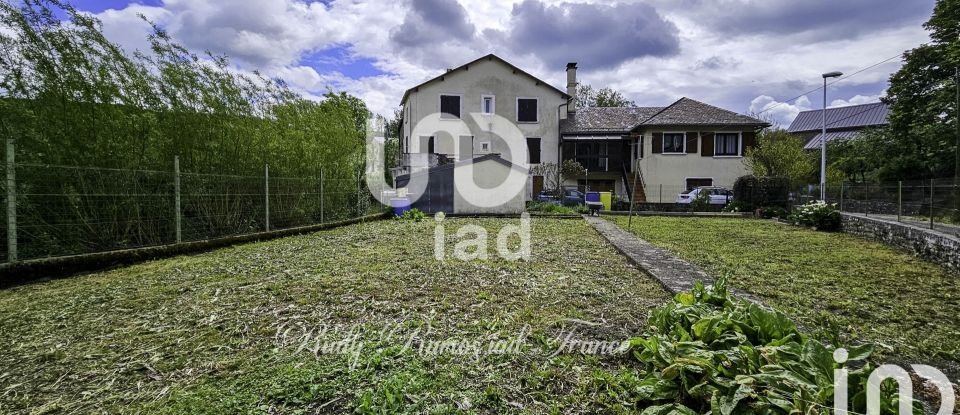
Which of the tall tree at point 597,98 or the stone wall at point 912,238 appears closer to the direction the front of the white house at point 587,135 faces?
the stone wall

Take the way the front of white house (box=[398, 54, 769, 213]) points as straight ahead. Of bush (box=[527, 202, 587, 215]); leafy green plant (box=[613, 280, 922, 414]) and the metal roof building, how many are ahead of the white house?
2

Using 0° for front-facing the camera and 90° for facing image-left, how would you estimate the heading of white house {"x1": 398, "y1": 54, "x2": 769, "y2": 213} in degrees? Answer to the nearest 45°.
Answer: approximately 0°

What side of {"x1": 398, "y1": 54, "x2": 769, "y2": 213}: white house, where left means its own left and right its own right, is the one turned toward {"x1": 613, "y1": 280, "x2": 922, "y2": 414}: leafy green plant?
front

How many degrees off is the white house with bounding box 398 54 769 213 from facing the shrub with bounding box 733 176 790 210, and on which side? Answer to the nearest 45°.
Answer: approximately 45° to its left

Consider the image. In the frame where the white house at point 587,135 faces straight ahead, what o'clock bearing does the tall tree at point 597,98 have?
The tall tree is roughly at 6 o'clock from the white house.

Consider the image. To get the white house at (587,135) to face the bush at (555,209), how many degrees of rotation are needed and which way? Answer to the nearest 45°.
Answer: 0° — it already faces it

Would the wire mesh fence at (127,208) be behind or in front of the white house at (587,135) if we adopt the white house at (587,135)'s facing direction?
in front

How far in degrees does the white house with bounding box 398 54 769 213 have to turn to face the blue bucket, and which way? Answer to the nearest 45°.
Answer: approximately 45° to its right

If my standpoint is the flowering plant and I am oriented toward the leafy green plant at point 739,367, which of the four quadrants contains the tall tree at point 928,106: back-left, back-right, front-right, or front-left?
back-left

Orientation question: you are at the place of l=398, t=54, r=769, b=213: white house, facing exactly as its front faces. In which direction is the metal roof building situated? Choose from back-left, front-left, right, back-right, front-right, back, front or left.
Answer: back-left
